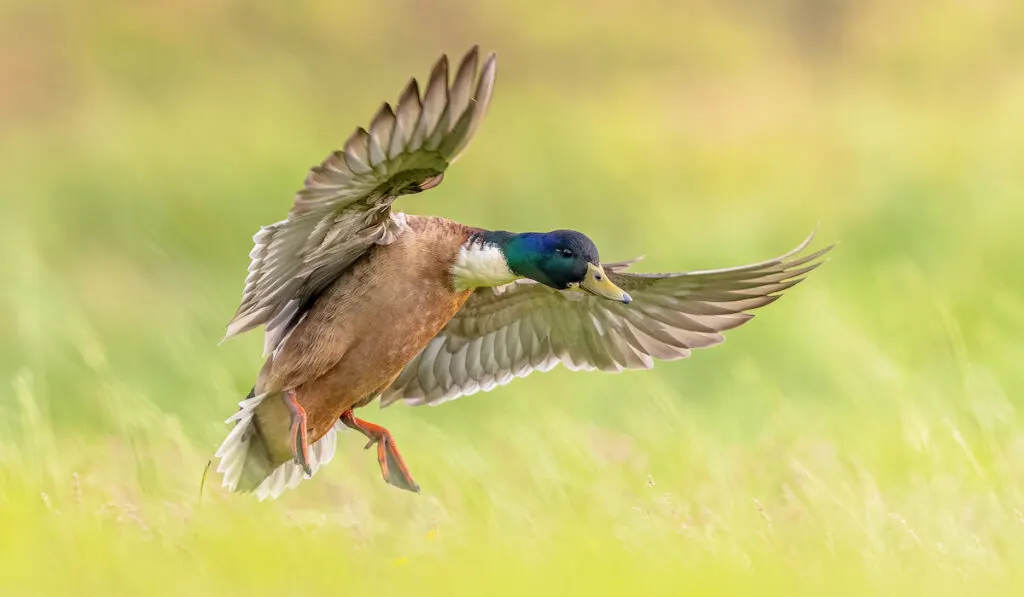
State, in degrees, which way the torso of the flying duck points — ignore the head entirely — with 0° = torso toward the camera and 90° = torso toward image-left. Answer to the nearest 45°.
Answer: approximately 315°
